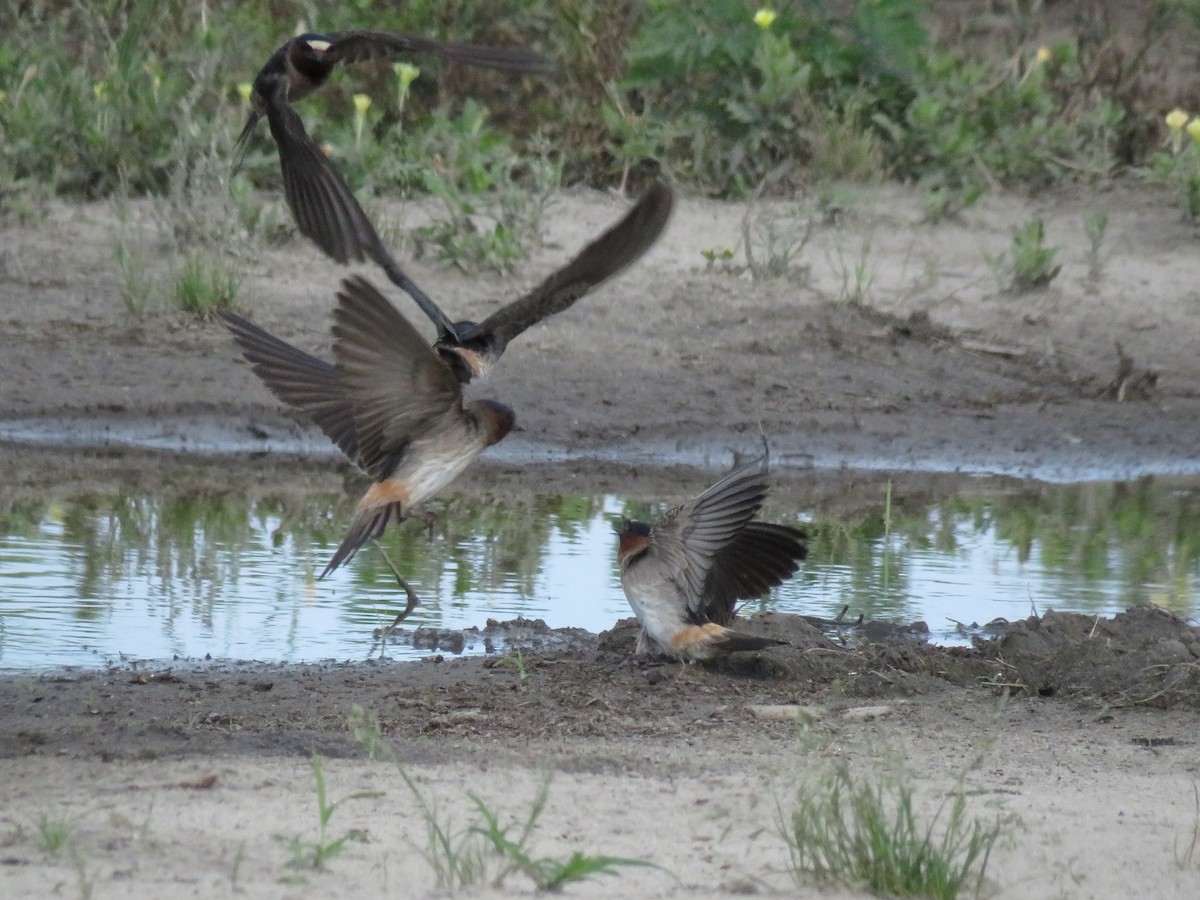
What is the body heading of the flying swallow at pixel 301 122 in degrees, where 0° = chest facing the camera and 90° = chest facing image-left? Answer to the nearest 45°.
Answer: approximately 315°

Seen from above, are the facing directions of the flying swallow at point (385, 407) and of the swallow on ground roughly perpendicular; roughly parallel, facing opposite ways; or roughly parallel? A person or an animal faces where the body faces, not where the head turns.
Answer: roughly parallel, facing opposite ways

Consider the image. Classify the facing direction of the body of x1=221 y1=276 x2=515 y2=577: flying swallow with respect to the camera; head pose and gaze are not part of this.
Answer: to the viewer's right

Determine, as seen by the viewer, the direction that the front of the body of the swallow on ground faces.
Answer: to the viewer's left

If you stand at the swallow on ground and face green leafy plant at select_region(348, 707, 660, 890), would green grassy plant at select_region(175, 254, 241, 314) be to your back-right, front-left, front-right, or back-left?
back-right

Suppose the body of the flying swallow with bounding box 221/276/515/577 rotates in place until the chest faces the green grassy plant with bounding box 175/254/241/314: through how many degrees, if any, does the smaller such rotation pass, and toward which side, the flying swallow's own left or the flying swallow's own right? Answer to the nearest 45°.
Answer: approximately 90° to the flying swallow's own left

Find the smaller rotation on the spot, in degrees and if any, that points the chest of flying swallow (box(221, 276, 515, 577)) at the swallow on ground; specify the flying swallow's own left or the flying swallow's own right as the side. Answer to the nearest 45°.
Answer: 0° — it already faces it

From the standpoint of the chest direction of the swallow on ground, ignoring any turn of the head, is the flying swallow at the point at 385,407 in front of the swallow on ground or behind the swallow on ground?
in front

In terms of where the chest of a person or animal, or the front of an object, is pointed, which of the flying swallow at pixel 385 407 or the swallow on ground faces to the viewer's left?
the swallow on ground

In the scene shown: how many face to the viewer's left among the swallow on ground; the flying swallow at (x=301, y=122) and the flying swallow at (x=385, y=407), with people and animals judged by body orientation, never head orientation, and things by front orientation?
1
